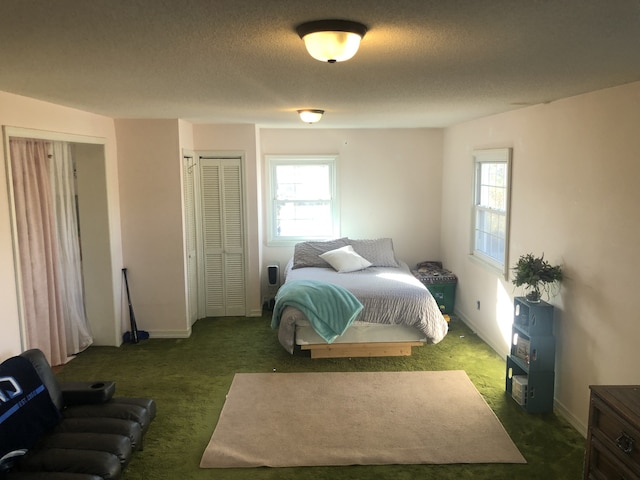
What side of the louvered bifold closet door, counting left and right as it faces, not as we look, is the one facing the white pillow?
left

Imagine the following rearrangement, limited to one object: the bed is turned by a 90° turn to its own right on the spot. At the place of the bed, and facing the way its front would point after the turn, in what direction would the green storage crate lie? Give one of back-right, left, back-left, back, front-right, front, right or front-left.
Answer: back-right

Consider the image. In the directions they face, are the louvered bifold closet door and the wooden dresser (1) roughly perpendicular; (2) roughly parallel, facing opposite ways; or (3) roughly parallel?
roughly perpendicular

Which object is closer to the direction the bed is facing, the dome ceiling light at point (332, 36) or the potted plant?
the dome ceiling light

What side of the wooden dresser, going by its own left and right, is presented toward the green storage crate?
right

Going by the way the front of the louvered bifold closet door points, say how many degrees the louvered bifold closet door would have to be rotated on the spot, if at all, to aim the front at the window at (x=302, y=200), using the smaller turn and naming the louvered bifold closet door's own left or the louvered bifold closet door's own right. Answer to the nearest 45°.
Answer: approximately 135° to the louvered bifold closet door's own left

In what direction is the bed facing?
toward the camera

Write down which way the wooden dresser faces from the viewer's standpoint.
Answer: facing the viewer and to the left of the viewer

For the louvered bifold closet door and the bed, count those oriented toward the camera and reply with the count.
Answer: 2

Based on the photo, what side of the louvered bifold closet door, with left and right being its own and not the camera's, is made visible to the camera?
front

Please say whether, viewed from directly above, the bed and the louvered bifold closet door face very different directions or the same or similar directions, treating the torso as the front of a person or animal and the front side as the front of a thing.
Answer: same or similar directions

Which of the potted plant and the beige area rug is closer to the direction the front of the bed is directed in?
the beige area rug

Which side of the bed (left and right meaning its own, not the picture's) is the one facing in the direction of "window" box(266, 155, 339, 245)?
back
